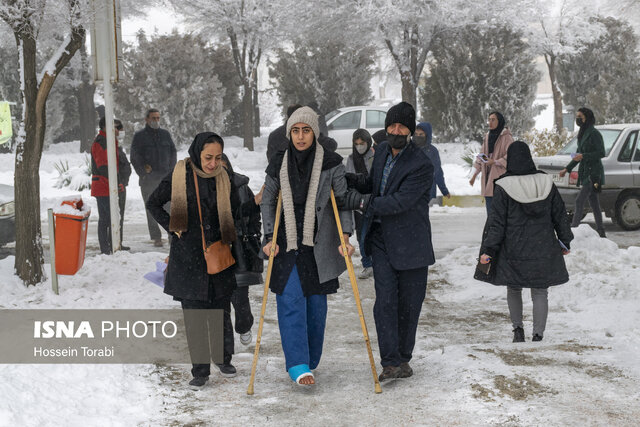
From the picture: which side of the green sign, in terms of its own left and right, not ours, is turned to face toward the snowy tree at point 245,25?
back

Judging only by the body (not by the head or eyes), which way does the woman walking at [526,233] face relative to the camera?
away from the camera

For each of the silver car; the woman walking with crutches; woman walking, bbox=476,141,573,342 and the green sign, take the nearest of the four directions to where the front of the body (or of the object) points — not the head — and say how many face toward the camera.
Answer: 2

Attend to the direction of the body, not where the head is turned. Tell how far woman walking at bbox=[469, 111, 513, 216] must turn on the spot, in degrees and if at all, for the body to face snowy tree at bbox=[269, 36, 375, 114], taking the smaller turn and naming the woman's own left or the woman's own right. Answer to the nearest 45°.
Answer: approximately 135° to the woman's own right

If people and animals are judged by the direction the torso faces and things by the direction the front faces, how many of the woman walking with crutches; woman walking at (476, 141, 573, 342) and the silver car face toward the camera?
1

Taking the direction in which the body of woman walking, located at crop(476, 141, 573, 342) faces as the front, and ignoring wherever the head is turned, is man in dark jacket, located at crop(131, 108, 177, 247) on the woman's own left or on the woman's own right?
on the woman's own left

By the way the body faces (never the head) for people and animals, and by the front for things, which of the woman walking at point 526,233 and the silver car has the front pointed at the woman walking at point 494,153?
the woman walking at point 526,233

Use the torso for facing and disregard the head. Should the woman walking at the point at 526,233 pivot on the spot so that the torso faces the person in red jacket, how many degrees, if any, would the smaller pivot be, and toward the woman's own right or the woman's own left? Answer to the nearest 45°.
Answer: approximately 45° to the woman's own left

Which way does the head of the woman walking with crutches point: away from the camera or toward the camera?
toward the camera

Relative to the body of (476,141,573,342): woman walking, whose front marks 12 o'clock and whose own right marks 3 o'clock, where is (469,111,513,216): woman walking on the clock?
(469,111,513,216): woman walking is roughly at 12 o'clock from (476,141,573,342): woman walking.

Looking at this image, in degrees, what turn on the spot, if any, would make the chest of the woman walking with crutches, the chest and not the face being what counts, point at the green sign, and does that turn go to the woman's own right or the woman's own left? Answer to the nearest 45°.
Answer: approximately 135° to the woman's own right

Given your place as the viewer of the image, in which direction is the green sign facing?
facing the viewer

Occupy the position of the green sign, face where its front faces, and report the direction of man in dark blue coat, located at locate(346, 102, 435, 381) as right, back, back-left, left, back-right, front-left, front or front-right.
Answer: front

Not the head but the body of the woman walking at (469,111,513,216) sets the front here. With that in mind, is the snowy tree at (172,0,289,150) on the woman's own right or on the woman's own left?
on the woman's own right
